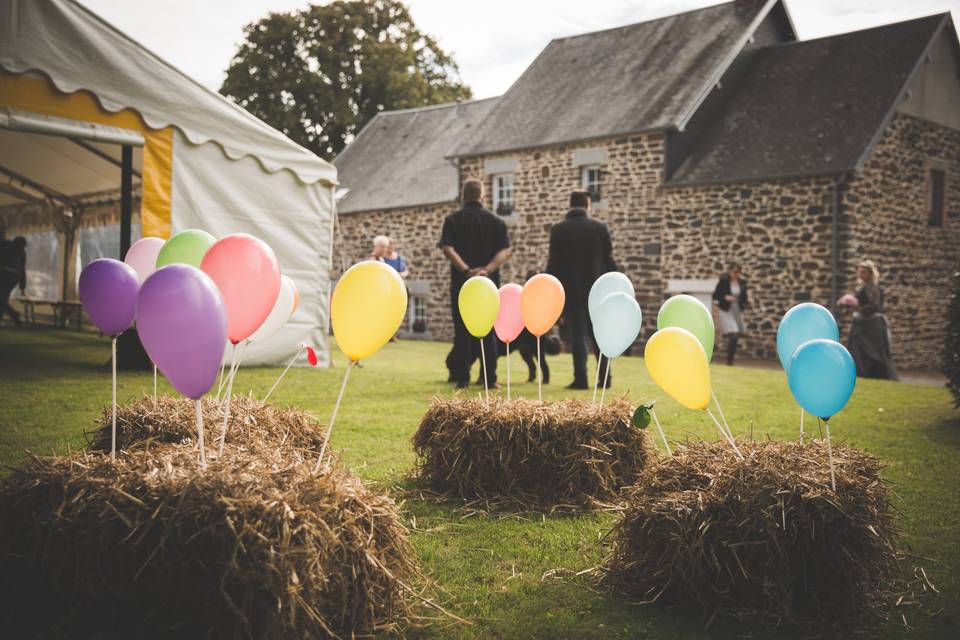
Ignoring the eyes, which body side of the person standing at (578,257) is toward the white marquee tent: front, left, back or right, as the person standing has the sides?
left

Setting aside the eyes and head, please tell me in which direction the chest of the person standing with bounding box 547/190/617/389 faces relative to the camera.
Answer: away from the camera

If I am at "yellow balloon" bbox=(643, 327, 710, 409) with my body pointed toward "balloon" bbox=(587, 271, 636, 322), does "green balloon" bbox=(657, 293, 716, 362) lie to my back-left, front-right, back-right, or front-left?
front-right

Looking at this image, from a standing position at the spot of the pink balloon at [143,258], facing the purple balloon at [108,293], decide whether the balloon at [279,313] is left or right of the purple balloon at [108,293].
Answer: left

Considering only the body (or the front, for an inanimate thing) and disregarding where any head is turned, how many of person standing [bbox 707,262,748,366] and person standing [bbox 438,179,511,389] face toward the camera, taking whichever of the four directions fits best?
1

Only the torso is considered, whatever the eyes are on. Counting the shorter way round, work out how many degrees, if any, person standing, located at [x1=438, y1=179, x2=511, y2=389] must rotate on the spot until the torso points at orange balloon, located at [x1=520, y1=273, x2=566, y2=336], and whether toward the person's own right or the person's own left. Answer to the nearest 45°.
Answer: approximately 180°

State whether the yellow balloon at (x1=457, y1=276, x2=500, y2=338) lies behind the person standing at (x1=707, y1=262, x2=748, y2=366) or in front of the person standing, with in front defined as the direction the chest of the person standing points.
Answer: in front

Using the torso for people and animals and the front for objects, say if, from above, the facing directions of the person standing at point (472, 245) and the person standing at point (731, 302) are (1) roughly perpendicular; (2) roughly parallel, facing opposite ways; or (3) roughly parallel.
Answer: roughly parallel, facing opposite ways

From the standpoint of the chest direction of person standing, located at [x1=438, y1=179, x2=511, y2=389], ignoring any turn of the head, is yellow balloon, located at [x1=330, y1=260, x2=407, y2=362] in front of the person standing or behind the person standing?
behind

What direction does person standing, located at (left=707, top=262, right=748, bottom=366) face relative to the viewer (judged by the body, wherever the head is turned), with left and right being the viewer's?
facing the viewer

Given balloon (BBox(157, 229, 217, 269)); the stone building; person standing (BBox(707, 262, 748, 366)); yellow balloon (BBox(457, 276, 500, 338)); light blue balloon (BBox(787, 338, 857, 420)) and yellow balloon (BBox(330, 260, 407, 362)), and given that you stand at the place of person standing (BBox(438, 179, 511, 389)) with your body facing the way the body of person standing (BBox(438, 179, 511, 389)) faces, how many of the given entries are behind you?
4

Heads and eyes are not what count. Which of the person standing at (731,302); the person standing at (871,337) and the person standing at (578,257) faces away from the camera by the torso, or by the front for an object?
the person standing at (578,257)

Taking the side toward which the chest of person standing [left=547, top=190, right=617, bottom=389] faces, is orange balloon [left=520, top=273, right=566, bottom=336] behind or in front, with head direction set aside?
behind

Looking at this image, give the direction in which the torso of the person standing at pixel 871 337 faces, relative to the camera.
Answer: to the viewer's left

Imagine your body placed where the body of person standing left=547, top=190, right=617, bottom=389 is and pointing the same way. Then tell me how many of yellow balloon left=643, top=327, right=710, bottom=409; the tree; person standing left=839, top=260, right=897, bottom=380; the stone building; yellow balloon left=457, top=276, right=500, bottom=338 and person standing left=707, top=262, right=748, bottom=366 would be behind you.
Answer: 2

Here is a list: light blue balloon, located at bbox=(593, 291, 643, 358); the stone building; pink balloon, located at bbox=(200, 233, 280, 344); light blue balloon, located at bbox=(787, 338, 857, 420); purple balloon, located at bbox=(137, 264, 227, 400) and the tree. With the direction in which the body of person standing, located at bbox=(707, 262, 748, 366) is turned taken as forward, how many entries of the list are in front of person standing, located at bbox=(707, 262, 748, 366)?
4

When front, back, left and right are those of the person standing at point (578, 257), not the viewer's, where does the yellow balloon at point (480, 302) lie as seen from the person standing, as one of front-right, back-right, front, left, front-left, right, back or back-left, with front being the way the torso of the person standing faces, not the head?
back
